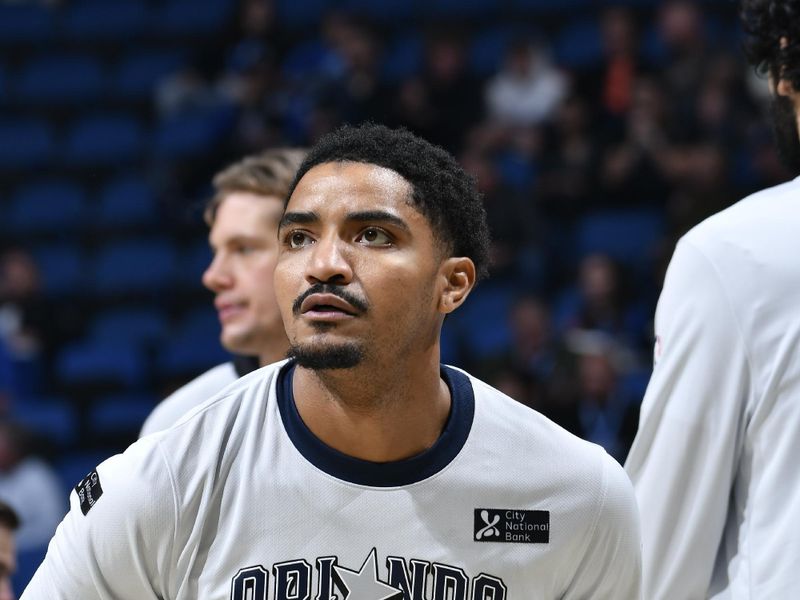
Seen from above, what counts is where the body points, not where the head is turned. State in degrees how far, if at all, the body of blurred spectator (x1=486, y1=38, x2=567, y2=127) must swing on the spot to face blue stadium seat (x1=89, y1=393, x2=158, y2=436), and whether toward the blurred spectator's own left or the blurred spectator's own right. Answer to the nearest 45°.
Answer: approximately 45° to the blurred spectator's own right

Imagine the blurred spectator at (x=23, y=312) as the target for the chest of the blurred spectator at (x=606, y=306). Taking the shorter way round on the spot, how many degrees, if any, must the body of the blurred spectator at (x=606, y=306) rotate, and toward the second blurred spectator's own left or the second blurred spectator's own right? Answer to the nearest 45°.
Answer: approximately 90° to the second blurred spectator's own right

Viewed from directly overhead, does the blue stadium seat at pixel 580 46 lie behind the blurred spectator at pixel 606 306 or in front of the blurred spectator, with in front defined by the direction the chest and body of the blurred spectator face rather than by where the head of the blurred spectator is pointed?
behind

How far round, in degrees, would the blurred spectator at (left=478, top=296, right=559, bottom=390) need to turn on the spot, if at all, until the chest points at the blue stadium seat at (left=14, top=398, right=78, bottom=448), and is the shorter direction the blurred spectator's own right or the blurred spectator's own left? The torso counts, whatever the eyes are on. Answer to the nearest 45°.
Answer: approximately 90° to the blurred spectator's own right

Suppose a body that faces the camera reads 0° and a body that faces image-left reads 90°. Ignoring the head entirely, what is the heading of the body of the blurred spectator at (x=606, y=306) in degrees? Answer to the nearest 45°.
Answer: approximately 0°

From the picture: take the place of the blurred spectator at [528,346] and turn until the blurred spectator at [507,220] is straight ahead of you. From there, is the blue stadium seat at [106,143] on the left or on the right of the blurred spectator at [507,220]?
left

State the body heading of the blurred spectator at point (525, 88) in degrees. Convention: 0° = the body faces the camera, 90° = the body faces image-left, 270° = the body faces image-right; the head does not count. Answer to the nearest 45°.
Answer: approximately 0°

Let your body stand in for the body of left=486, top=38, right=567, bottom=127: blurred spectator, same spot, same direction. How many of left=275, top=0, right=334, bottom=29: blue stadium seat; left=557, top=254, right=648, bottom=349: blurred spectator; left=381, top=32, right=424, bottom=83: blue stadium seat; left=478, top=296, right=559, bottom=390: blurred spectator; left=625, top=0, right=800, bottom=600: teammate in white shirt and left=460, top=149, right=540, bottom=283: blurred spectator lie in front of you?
4

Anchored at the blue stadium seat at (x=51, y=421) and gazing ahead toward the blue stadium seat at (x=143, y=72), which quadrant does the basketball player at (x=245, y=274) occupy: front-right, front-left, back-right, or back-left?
back-right

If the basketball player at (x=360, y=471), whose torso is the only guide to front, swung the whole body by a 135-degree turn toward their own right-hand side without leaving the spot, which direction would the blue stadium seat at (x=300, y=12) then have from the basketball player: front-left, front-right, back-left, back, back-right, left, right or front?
front-right

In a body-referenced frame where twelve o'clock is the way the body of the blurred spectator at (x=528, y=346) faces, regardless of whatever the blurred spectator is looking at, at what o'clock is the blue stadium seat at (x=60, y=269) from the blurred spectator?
The blue stadium seat is roughly at 4 o'clock from the blurred spectator.

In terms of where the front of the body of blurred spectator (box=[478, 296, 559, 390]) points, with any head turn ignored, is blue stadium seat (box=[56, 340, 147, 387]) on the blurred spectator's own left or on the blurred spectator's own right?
on the blurred spectator's own right
